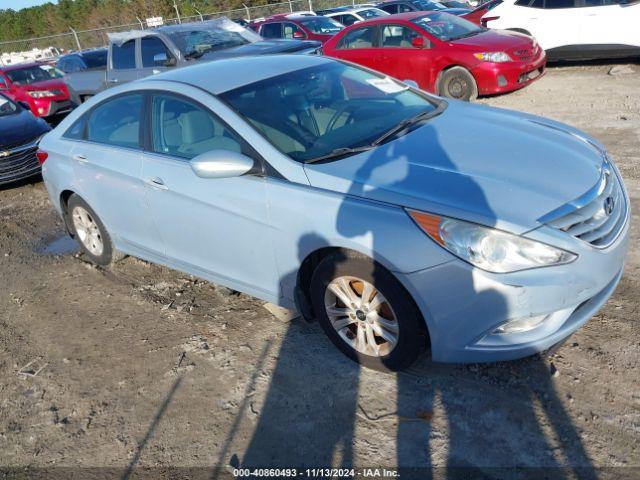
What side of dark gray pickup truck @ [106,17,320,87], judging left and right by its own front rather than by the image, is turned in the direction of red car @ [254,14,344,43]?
left

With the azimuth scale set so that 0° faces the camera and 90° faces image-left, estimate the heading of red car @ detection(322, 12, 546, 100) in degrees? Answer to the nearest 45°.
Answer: approximately 315°

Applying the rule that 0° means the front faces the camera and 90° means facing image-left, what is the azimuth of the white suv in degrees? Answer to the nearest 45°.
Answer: approximately 270°

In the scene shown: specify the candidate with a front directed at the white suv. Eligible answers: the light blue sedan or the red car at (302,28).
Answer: the red car

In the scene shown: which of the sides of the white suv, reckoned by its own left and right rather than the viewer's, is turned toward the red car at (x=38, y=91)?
back

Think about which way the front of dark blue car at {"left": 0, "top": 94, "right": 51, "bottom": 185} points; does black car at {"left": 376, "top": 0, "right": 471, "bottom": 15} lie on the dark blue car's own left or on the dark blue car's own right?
on the dark blue car's own left

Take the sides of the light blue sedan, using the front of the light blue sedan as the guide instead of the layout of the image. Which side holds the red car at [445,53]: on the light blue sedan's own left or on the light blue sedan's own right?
on the light blue sedan's own left

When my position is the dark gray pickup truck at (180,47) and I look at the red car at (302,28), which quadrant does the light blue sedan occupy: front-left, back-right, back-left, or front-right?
back-right

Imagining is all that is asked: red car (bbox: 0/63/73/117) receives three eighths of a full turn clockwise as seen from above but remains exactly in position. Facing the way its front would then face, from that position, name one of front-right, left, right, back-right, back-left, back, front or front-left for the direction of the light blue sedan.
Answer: left

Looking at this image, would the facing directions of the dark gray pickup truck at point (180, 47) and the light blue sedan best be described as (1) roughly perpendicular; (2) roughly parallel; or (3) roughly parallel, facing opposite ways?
roughly parallel

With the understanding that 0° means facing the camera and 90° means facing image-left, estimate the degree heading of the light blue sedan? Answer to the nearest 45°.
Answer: approximately 315°

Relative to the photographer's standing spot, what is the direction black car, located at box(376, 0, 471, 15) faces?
facing the viewer and to the right of the viewer

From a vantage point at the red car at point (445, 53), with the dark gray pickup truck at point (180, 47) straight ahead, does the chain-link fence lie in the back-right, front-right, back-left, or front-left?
front-right
